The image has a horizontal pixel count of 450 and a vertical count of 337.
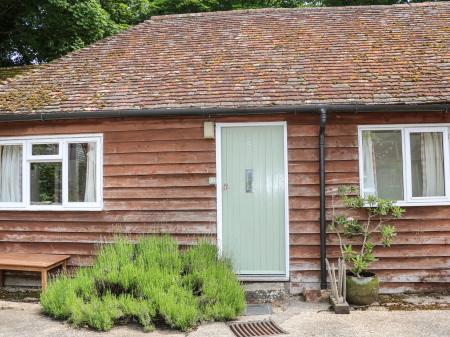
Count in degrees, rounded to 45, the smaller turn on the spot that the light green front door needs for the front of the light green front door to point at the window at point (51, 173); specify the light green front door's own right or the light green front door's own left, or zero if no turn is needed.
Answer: approximately 90° to the light green front door's own right

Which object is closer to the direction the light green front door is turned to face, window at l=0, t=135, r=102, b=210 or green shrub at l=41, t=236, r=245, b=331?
the green shrub

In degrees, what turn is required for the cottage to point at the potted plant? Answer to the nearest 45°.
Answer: approximately 90° to its left

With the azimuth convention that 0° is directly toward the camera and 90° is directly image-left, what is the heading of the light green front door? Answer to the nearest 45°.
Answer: approximately 0°

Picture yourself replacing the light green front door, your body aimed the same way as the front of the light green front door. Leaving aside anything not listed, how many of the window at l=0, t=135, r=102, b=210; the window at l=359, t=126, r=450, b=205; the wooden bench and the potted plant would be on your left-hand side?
2
